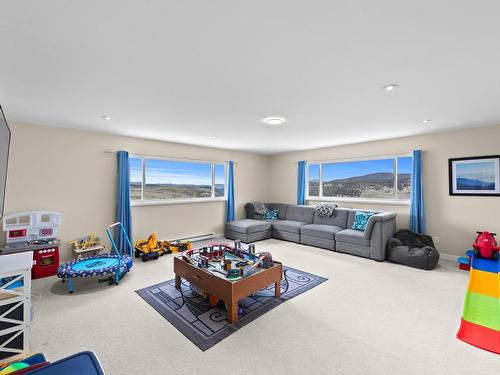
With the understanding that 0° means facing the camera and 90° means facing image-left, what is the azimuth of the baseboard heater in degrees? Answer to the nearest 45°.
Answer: approximately 315°

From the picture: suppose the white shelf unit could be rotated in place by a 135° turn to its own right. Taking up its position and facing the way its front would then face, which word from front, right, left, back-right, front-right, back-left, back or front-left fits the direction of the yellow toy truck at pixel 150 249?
back

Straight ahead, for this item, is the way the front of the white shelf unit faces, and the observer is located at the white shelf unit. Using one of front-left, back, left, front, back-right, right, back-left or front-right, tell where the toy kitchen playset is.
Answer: left

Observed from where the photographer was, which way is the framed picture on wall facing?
facing the viewer and to the left of the viewer

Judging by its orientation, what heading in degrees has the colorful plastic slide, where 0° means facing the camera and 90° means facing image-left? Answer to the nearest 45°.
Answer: approximately 45°

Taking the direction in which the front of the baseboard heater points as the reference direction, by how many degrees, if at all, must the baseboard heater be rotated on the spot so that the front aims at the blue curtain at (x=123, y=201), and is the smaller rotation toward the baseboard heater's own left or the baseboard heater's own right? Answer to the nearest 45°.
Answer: approximately 90° to the baseboard heater's own right

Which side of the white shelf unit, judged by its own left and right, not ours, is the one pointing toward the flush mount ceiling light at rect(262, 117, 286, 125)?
front

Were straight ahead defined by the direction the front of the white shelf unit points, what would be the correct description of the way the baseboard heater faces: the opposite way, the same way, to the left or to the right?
to the right

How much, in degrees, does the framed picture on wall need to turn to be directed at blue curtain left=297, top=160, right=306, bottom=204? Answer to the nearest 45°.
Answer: approximately 45° to its right

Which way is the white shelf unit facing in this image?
to the viewer's right

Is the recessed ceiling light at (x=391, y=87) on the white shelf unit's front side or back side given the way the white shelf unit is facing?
on the front side

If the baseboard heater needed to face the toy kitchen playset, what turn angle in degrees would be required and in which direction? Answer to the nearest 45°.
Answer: approximately 90° to its right

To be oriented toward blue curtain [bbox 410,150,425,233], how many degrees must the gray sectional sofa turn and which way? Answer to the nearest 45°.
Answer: approximately 135° to its left
